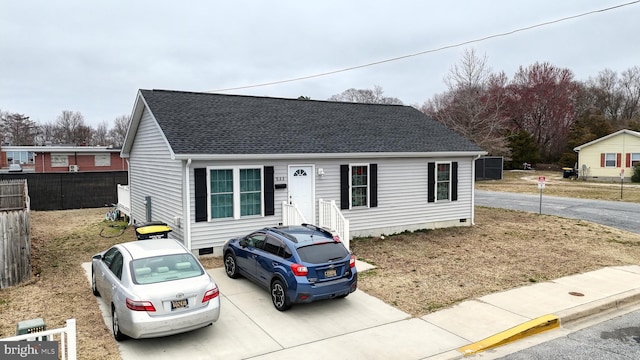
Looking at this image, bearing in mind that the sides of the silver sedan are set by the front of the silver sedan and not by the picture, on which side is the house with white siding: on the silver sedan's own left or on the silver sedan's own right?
on the silver sedan's own right

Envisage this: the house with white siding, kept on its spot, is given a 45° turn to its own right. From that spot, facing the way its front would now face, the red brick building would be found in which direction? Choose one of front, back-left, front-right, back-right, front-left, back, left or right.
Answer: back-right

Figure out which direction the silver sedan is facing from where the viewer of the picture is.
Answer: facing away from the viewer and to the left of the viewer

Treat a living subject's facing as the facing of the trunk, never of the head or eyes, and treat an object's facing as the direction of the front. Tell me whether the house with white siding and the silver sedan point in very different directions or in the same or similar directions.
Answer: very different directions

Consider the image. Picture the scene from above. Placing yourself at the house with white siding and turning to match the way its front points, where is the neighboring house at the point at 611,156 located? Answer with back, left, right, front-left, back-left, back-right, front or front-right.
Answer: left

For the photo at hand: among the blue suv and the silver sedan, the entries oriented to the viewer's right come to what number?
0

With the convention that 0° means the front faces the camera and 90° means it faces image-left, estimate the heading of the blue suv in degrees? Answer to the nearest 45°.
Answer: approximately 135°

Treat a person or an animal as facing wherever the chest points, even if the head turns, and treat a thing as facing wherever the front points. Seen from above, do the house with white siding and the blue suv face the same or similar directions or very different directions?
very different directions

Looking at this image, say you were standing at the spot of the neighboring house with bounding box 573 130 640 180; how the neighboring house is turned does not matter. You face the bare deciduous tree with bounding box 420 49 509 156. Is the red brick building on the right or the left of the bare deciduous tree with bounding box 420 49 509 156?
left

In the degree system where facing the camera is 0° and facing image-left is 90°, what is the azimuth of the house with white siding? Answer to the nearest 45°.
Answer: approximately 315°

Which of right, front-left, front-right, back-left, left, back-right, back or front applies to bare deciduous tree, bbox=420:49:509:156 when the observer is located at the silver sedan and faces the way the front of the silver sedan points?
right
